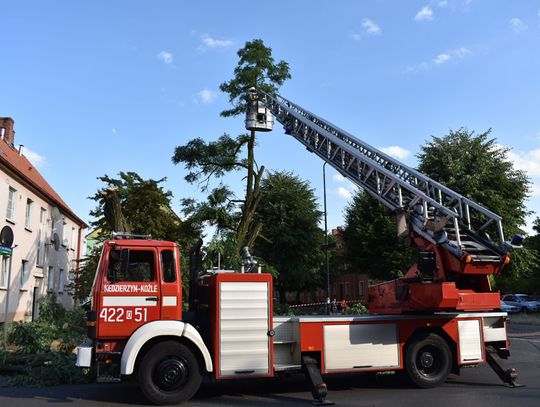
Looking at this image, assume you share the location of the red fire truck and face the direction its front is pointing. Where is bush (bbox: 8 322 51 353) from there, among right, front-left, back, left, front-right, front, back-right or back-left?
front-right

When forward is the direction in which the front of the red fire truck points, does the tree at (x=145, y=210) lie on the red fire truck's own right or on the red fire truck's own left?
on the red fire truck's own right

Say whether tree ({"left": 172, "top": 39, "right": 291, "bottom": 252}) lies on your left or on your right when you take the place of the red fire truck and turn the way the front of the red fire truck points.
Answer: on your right

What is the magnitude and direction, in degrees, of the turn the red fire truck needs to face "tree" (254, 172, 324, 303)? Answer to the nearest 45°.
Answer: approximately 90° to its right

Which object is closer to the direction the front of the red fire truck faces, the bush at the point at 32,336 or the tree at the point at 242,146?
the bush

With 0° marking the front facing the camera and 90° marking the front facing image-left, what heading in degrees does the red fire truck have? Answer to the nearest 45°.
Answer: approximately 90°
